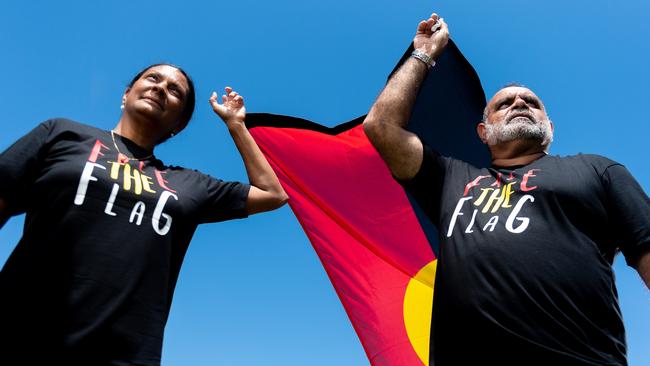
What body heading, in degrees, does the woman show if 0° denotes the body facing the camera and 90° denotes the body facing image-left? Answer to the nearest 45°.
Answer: approximately 0°

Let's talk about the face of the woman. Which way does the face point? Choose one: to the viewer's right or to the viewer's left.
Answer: to the viewer's right

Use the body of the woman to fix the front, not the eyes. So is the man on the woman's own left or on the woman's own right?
on the woman's own left
